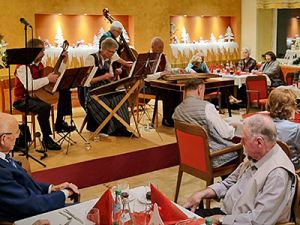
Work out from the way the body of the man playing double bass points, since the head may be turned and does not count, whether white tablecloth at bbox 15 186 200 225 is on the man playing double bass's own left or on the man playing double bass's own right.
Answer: on the man playing double bass's own right

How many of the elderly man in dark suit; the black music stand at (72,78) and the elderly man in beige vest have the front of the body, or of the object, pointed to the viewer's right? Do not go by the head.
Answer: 1

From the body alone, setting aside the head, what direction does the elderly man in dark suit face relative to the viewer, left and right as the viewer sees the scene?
facing to the right of the viewer

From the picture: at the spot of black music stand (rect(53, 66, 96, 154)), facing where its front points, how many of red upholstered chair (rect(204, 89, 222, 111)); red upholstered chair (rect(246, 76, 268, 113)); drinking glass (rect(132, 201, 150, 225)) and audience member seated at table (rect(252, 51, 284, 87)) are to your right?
3

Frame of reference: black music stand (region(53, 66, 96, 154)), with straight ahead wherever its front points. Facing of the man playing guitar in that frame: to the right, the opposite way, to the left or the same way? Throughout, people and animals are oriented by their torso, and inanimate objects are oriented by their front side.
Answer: the opposite way

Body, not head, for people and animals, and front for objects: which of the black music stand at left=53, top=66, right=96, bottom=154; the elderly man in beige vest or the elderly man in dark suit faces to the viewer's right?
the elderly man in dark suit

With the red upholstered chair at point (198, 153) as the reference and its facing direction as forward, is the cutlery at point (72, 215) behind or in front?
behind

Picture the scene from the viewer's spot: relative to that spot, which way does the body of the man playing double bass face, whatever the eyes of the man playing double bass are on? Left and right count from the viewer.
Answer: facing the viewer and to the right of the viewer

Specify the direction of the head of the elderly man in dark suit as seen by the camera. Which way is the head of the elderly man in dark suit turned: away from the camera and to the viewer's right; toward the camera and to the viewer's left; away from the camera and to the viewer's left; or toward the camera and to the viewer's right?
away from the camera and to the viewer's right

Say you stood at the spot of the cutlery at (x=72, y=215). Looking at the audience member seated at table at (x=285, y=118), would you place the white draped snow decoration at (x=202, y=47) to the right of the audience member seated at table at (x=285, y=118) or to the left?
left

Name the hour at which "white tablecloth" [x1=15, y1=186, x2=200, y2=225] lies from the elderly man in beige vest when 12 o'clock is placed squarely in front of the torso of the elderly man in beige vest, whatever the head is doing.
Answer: The white tablecloth is roughly at 1 o'clock from the elderly man in beige vest.
